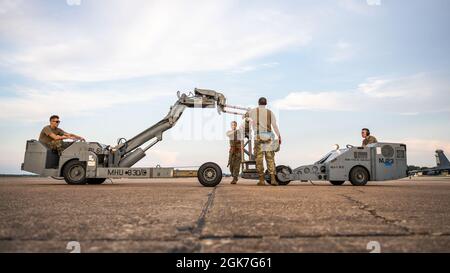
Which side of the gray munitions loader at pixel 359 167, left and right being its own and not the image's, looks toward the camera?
left

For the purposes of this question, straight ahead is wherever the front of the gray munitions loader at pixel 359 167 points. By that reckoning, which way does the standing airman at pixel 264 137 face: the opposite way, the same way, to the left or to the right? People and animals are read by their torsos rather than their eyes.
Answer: to the right

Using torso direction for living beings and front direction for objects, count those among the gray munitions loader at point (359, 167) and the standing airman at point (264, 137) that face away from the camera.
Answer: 1

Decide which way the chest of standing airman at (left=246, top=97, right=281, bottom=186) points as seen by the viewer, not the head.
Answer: away from the camera

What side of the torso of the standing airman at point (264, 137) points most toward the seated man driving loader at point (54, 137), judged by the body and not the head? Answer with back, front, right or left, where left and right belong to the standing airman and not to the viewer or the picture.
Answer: left
